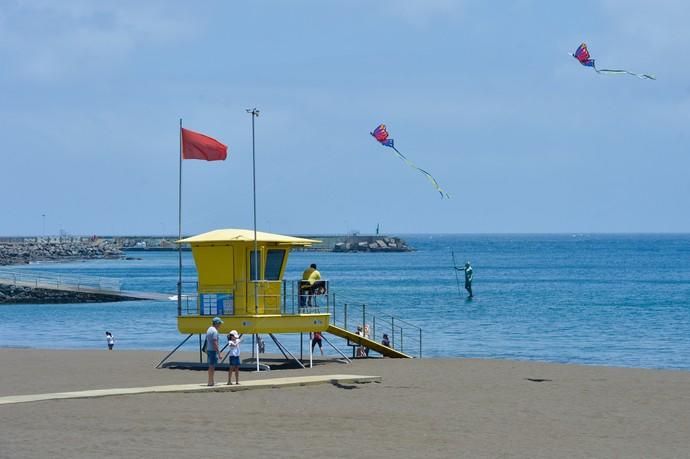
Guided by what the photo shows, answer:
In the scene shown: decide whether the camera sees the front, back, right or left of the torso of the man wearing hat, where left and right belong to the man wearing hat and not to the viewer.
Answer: right

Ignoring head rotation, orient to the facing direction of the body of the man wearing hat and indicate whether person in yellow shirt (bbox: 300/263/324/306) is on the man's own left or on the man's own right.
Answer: on the man's own left

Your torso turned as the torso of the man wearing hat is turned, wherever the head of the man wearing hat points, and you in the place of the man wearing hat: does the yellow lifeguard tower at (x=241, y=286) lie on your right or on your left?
on your left
